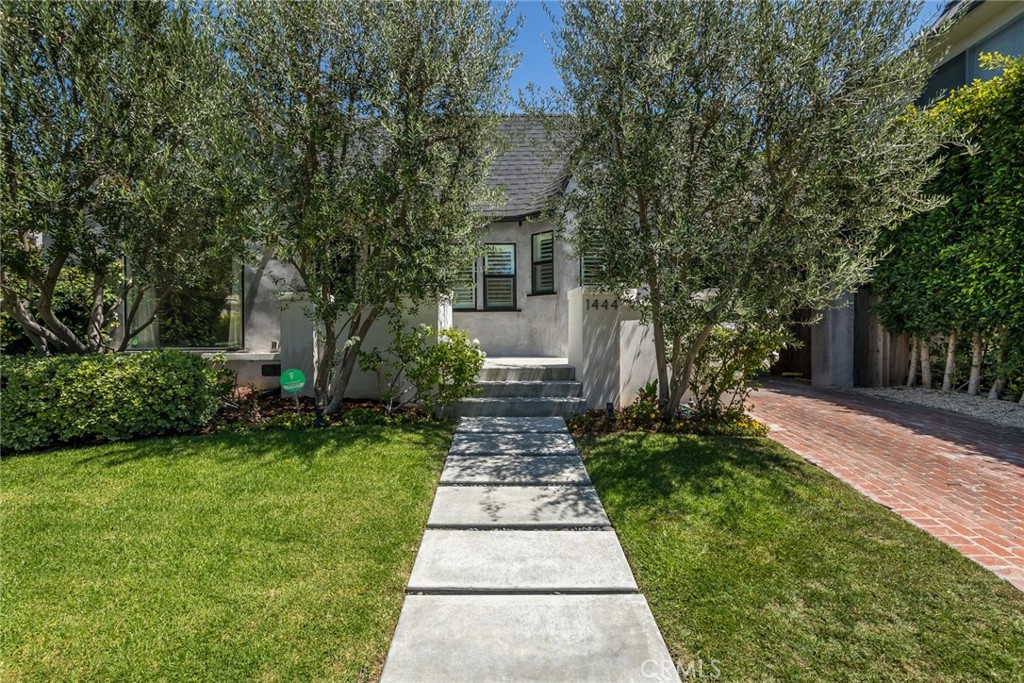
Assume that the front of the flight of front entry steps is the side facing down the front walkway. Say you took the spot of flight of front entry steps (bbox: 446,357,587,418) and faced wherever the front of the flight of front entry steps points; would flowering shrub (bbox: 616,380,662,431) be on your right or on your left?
on your left

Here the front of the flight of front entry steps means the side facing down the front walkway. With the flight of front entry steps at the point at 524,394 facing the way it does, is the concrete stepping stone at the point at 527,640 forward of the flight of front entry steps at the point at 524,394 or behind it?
forward

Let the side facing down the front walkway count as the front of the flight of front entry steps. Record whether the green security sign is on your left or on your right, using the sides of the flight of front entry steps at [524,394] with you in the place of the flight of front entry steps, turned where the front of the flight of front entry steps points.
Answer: on your right

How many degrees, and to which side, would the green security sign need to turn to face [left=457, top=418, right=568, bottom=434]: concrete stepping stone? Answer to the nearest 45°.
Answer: approximately 90° to its left

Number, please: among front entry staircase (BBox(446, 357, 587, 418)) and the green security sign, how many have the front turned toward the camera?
2

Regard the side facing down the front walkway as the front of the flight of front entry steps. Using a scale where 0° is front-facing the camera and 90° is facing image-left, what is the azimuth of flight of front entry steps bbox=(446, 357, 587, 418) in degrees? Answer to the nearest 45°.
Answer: approximately 0°

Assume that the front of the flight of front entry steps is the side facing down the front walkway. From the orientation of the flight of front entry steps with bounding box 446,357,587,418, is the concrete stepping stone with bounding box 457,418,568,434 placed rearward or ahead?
ahead

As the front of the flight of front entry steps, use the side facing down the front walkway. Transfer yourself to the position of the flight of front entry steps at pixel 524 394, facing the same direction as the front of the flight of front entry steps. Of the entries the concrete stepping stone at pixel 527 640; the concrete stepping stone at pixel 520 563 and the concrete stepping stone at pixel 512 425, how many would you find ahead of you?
3

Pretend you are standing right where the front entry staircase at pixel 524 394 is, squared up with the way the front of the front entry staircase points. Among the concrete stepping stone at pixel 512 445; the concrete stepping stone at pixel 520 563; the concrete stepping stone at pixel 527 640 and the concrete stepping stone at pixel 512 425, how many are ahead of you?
4

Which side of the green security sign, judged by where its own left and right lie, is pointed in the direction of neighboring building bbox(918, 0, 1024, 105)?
left
